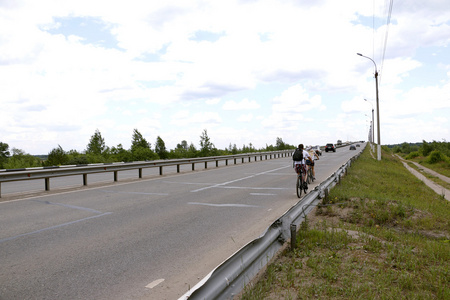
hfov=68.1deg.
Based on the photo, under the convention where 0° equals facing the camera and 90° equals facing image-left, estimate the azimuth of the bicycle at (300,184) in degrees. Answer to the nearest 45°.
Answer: approximately 180°

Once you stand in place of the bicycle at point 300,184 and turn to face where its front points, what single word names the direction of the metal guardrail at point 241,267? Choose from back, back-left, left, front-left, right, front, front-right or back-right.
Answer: back
